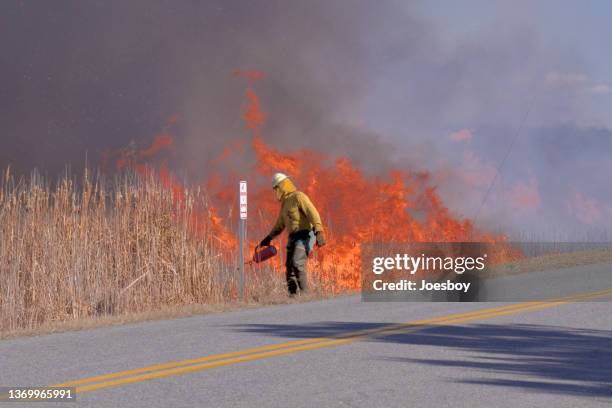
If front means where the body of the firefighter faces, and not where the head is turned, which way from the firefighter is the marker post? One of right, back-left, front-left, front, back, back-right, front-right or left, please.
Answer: front-right

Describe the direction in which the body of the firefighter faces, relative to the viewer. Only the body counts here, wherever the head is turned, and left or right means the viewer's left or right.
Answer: facing the viewer and to the left of the viewer

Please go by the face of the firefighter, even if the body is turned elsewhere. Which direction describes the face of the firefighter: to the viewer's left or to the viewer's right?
to the viewer's left
